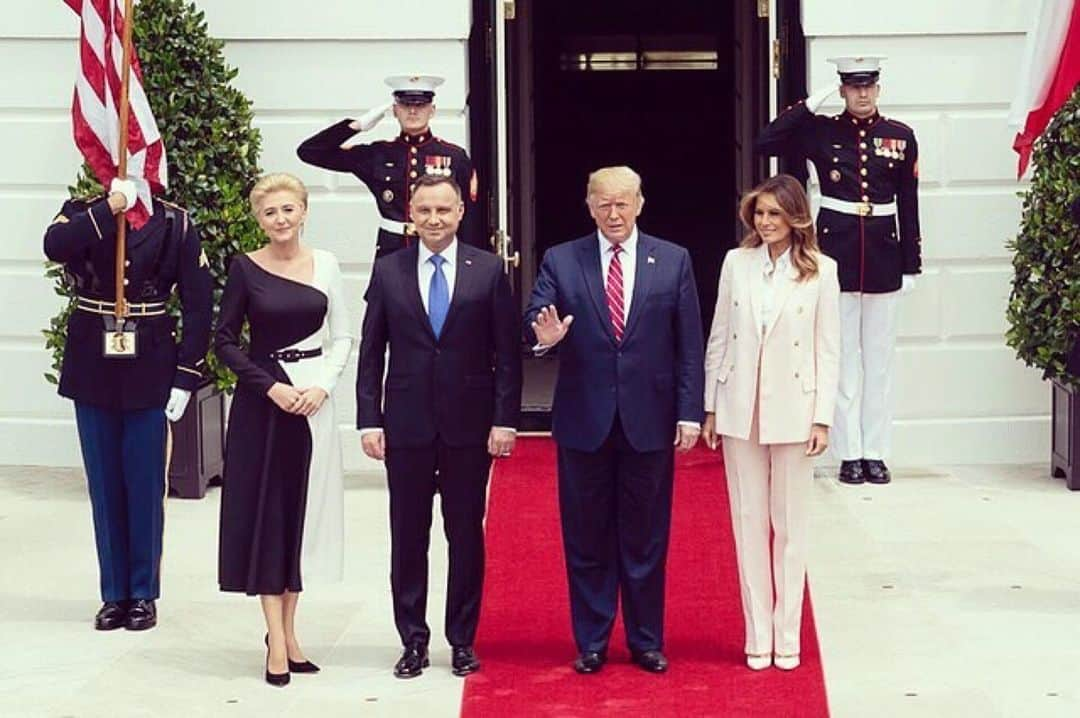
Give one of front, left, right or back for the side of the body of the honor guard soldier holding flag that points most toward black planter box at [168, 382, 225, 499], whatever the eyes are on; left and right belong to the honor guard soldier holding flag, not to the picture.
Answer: back

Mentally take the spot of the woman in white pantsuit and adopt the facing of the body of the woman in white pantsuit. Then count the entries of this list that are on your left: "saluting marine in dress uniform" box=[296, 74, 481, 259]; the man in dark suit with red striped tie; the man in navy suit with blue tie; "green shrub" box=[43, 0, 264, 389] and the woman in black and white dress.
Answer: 0

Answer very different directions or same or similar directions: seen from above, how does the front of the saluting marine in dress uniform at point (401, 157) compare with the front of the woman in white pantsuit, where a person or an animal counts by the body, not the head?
same or similar directions

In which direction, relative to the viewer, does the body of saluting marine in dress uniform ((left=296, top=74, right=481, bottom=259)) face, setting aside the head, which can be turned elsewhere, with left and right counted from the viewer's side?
facing the viewer

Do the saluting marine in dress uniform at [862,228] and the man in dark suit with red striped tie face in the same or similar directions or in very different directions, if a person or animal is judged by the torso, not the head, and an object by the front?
same or similar directions

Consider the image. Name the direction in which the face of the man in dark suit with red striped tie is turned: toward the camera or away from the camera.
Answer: toward the camera

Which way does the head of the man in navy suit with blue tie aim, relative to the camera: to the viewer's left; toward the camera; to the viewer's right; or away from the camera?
toward the camera

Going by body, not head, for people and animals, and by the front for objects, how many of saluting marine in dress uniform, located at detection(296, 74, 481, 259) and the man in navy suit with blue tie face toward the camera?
2

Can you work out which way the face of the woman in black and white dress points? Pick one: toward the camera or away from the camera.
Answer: toward the camera

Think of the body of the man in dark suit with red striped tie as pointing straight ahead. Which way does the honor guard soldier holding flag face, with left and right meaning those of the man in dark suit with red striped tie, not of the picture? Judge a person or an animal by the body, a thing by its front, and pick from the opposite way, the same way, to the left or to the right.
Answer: the same way

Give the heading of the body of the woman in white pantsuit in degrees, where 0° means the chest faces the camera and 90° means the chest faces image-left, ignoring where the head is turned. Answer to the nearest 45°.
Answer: approximately 0°

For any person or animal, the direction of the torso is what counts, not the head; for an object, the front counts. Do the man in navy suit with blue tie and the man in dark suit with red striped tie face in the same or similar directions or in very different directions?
same or similar directions

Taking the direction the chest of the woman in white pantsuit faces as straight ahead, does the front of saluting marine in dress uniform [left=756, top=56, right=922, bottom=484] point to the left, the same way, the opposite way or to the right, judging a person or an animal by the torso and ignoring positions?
the same way

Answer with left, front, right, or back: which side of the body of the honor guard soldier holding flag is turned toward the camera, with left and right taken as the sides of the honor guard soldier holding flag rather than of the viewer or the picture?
front

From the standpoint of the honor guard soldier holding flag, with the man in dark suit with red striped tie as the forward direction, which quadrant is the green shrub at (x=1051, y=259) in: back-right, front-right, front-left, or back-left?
front-left

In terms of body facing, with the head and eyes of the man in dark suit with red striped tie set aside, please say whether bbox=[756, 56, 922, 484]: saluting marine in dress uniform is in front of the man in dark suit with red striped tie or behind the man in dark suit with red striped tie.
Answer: behind

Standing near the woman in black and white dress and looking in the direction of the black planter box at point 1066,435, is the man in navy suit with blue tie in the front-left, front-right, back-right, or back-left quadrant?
front-right
